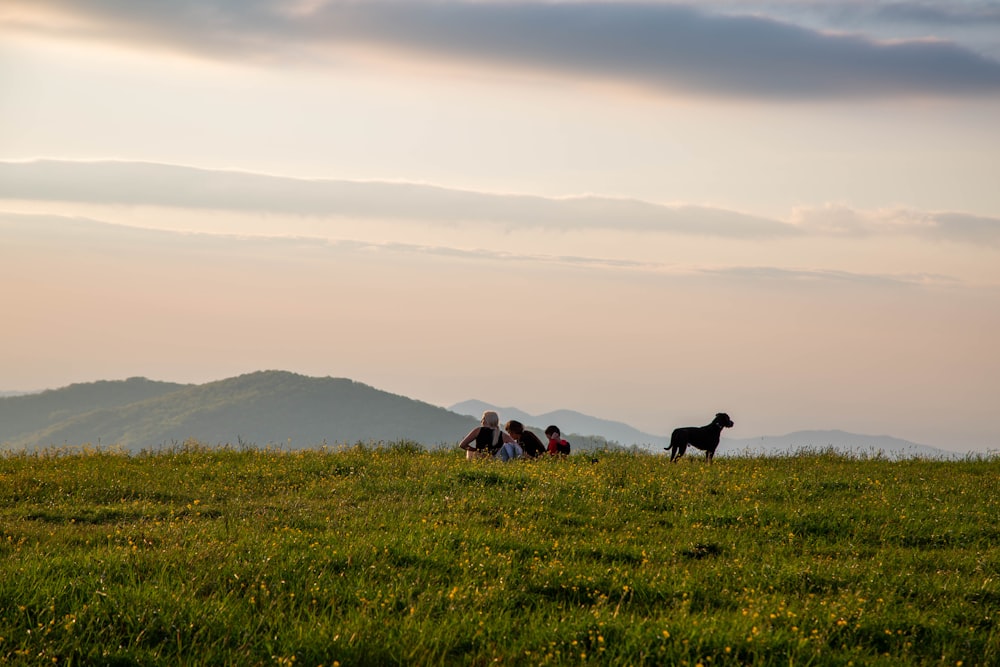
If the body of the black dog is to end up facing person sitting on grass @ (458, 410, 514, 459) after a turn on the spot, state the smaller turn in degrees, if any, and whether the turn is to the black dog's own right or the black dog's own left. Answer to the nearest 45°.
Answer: approximately 180°

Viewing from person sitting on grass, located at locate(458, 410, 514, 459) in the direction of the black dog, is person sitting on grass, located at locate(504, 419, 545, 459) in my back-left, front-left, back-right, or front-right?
front-left

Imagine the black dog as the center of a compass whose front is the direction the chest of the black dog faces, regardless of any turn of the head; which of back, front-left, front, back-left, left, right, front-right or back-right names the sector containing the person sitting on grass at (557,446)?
back

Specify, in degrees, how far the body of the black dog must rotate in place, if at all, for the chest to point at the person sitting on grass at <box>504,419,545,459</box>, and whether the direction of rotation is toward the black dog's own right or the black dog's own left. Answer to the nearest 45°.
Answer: approximately 180°

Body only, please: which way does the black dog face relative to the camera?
to the viewer's right
